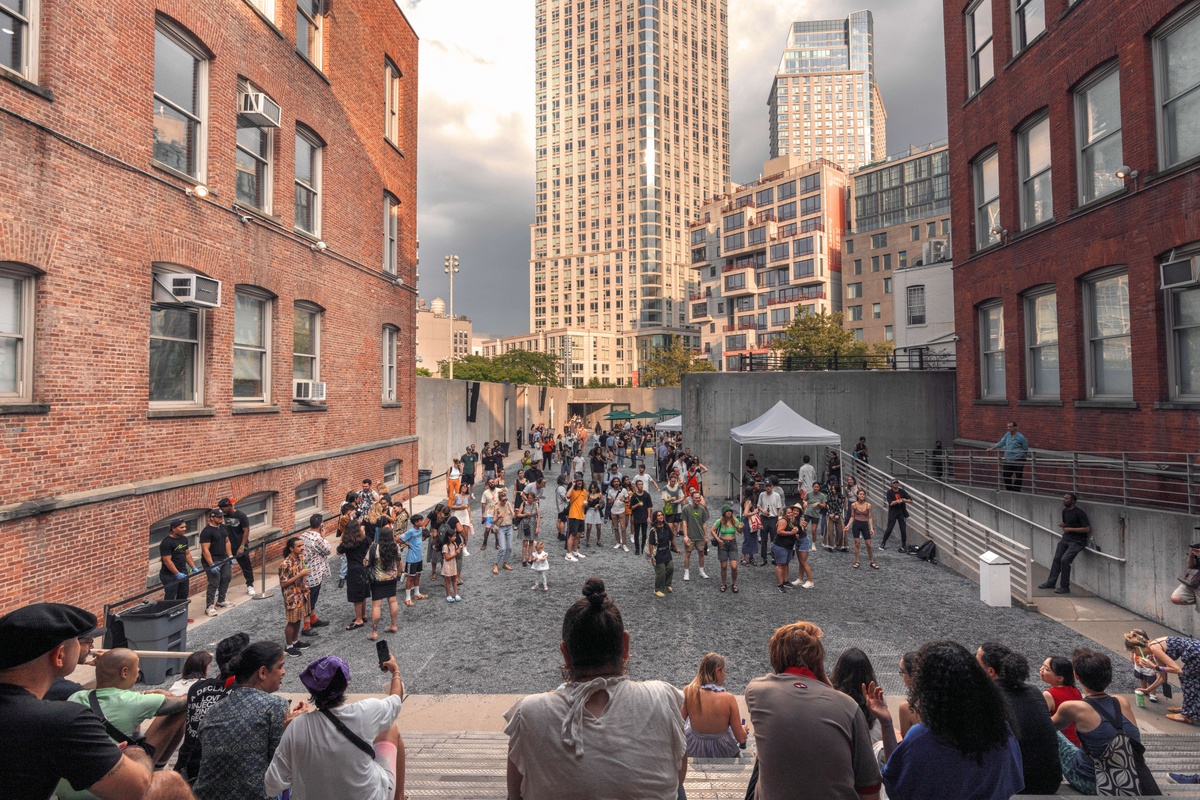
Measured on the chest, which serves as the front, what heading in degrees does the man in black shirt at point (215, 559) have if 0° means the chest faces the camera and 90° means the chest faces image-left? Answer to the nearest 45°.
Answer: approximately 315°

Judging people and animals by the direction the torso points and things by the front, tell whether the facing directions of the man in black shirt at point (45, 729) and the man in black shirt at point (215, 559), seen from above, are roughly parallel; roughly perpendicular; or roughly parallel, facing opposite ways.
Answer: roughly perpendicular

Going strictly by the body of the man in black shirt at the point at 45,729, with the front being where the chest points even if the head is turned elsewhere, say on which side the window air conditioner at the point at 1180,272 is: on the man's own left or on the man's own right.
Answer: on the man's own right

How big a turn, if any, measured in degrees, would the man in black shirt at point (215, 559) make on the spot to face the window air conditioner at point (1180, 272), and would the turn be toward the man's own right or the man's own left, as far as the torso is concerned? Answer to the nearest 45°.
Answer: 0° — they already face it

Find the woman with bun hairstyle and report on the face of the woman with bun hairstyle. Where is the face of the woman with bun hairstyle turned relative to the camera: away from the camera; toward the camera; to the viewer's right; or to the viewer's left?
away from the camera

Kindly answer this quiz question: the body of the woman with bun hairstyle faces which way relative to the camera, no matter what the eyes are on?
away from the camera

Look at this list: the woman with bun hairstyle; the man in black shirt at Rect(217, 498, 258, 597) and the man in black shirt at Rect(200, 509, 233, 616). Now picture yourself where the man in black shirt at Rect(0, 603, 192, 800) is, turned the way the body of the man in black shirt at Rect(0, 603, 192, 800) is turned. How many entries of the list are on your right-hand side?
1

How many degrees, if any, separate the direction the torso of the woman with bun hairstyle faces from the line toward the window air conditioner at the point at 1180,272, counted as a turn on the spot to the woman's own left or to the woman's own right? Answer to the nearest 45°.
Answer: approximately 45° to the woman's own right

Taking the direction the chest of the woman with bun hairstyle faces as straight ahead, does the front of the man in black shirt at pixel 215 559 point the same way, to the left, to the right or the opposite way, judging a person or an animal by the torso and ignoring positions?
to the right

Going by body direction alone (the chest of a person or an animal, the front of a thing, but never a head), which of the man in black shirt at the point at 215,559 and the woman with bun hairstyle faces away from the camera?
the woman with bun hairstyle
